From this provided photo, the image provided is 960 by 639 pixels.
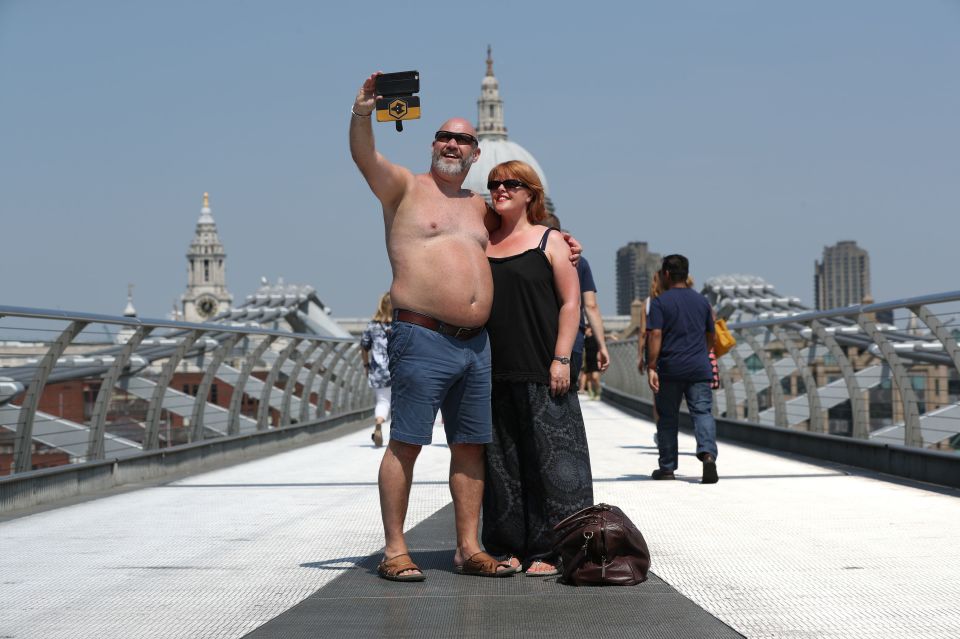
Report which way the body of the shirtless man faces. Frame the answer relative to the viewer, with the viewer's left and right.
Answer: facing the viewer and to the right of the viewer

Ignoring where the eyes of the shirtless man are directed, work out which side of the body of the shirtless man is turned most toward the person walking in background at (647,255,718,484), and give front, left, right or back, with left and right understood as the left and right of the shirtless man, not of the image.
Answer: left

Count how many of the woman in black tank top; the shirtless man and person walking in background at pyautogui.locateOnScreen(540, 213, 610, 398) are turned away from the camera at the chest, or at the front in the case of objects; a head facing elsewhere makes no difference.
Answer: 1

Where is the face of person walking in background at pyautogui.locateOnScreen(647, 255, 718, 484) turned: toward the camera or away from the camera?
away from the camera

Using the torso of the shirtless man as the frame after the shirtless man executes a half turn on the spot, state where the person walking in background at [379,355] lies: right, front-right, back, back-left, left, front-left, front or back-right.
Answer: front-right

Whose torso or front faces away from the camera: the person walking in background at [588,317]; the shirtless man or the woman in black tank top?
the person walking in background

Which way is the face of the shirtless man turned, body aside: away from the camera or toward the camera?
toward the camera

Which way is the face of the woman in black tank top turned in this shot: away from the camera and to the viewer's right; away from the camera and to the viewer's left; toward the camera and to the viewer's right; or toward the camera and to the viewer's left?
toward the camera and to the viewer's left

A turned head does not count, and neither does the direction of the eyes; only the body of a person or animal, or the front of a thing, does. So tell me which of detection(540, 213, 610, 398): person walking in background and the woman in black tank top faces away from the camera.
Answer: the person walking in background

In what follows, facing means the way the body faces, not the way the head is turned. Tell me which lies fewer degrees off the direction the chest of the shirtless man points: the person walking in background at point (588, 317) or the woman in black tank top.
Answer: the woman in black tank top

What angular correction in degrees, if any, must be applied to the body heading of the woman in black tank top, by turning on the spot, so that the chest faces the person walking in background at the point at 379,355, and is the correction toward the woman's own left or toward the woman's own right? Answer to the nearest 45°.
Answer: approximately 135° to the woman's own right

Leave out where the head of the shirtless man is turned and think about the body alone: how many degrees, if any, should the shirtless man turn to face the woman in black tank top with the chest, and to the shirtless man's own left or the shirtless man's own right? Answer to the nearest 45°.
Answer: approximately 90° to the shirtless man's own left

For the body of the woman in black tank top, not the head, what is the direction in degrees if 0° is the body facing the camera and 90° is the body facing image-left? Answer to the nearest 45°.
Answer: approximately 45°
